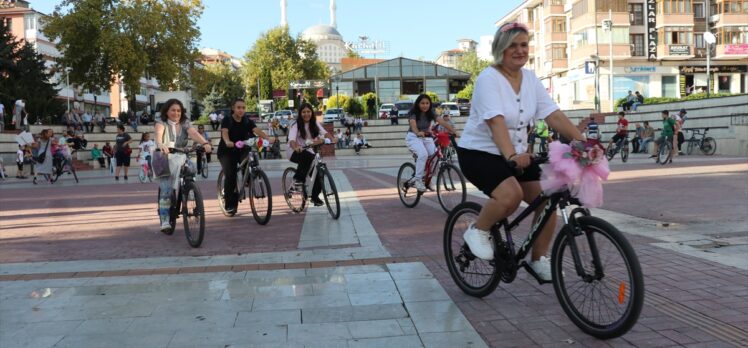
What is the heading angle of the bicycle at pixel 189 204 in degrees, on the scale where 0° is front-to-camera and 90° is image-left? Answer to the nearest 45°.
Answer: approximately 315°

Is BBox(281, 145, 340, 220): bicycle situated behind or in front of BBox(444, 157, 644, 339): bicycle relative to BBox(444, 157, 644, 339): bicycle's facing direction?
behind

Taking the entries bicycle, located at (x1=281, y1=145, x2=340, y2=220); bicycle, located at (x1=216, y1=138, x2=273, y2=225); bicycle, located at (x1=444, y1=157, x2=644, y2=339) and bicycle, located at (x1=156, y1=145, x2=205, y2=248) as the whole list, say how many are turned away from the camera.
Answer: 0

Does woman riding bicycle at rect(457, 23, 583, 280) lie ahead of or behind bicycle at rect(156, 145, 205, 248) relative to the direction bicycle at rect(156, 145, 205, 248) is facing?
ahead

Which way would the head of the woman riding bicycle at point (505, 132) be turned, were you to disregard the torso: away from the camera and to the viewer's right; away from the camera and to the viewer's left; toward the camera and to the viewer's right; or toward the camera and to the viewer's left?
toward the camera and to the viewer's right

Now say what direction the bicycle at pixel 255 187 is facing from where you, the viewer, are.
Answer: facing the viewer and to the right of the viewer

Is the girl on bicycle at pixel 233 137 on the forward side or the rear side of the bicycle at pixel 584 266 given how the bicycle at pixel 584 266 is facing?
on the rear side

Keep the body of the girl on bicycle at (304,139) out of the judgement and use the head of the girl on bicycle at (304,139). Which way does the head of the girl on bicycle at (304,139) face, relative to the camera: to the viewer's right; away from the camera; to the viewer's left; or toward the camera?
toward the camera

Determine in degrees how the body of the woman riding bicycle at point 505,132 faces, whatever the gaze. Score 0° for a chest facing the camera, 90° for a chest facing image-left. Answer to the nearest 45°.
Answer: approximately 315°

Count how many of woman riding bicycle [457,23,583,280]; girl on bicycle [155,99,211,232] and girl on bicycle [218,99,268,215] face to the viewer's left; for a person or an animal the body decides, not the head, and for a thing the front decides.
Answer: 0

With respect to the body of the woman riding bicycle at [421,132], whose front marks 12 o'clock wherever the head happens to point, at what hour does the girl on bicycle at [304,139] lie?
The girl on bicycle is roughly at 4 o'clock from the woman riding bicycle.

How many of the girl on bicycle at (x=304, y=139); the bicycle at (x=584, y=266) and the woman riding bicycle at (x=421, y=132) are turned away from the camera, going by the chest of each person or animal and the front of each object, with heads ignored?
0

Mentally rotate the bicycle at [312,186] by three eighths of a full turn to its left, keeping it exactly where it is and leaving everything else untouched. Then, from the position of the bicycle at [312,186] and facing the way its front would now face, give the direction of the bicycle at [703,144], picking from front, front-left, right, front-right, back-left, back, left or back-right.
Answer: front-right

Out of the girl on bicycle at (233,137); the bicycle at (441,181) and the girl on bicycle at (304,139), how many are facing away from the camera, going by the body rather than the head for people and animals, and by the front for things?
0
